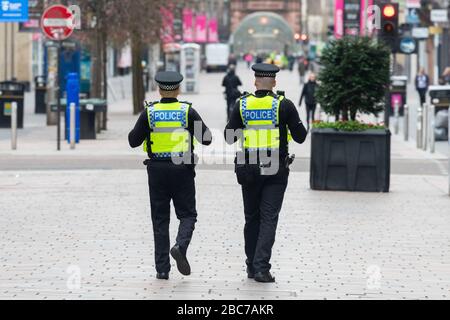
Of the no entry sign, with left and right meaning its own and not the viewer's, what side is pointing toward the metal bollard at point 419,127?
left

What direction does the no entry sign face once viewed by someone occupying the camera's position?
facing the viewer

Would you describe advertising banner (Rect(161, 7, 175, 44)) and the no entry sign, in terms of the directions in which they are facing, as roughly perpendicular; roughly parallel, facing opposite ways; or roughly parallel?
roughly parallel

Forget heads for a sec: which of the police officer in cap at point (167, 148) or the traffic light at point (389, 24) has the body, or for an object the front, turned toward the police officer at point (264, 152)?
the traffic light

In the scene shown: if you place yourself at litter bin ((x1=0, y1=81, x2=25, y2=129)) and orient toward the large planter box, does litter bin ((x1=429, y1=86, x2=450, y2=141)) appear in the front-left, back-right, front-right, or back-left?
front-left

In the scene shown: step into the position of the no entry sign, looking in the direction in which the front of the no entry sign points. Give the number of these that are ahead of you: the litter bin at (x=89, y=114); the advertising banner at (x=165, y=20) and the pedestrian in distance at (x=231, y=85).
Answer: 0

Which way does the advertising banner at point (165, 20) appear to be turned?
toward the camera

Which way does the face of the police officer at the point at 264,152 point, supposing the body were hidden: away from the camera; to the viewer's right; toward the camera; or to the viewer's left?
away from the camera

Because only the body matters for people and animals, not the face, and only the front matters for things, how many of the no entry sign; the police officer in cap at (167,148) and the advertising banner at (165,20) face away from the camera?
1

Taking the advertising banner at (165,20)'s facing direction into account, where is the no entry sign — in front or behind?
in front

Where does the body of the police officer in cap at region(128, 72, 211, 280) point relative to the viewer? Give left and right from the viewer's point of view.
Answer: facing away from the viewer

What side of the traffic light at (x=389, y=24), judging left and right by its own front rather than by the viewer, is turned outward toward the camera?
front

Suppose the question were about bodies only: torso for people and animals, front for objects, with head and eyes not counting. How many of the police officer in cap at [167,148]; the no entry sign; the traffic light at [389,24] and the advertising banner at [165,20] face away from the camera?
1

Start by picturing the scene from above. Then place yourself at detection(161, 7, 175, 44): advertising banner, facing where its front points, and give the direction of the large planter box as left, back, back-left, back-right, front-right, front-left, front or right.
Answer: front

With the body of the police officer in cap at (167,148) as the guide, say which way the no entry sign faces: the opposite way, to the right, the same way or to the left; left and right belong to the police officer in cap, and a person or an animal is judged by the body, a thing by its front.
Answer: the opposite way

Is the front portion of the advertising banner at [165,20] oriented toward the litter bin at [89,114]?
yes

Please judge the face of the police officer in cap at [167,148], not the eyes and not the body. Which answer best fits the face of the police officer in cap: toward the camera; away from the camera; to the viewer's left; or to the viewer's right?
away from the camera
